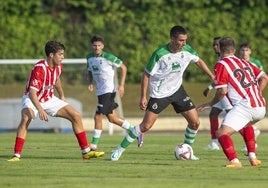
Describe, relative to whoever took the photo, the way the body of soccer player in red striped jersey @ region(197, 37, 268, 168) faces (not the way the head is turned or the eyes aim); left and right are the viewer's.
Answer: facing away from the viewer and to the left of the viewer

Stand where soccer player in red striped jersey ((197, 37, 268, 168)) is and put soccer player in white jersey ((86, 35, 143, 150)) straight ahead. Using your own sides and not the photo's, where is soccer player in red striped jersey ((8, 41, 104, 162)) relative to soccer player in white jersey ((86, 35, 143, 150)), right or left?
left

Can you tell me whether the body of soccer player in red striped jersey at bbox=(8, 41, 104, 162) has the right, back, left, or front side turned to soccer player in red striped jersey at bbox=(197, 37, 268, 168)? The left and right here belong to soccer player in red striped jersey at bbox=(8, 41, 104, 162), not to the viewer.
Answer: front

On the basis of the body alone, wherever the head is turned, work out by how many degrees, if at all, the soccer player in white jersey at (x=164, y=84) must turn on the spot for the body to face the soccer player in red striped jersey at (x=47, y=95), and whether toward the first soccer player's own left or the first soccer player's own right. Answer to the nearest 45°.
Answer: approximately 135° to the first soccer player's own right

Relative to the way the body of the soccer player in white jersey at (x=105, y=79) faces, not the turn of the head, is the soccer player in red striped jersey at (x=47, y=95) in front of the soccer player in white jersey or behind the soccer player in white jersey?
in front

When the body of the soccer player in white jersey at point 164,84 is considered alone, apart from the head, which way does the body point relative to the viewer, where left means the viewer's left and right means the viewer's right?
facing the viewer and to the right of the viewer

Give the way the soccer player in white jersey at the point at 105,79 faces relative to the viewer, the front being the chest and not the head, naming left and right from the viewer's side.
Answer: facing the viewer and to the left of the viewer

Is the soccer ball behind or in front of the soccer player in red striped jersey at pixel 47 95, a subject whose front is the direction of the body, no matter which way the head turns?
in front

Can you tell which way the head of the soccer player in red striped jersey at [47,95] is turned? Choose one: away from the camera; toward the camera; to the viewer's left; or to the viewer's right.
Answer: to the viewer's right

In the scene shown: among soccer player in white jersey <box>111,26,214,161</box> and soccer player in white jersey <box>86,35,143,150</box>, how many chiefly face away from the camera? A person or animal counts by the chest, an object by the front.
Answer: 0

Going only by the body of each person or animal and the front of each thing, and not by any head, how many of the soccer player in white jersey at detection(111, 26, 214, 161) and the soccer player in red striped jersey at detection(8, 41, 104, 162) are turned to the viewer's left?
0
